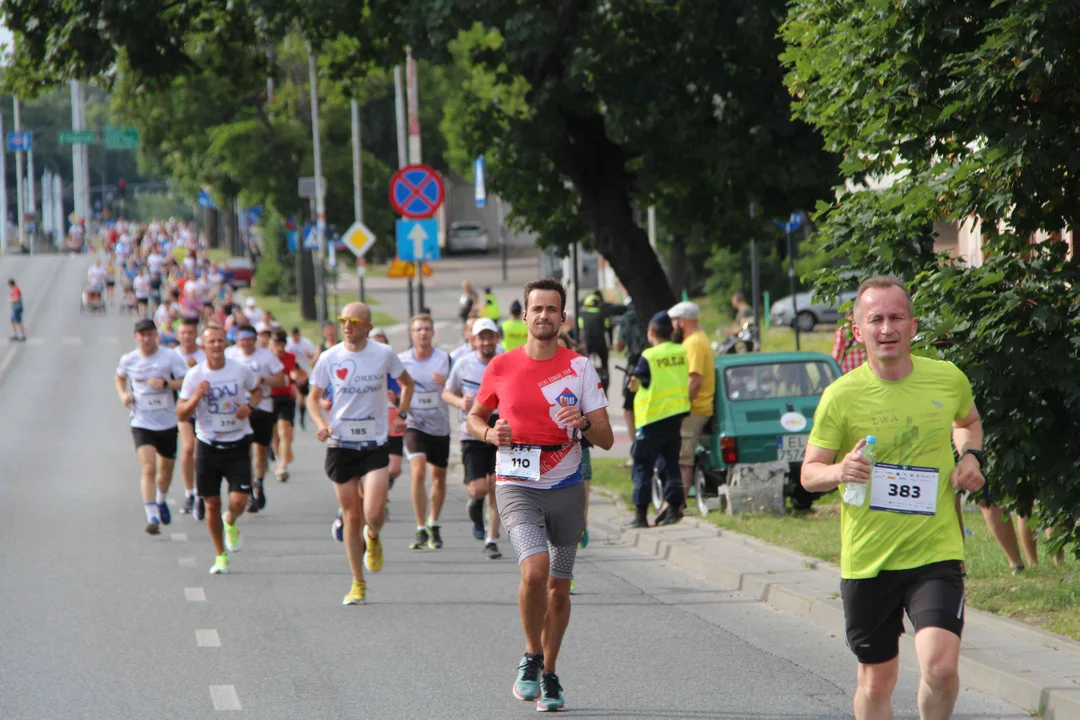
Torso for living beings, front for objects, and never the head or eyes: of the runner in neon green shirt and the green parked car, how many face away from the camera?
1

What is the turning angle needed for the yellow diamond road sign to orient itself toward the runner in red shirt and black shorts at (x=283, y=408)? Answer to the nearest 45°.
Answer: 0° — it already faces them

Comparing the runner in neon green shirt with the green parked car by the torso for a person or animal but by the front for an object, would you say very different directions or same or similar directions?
very different directions

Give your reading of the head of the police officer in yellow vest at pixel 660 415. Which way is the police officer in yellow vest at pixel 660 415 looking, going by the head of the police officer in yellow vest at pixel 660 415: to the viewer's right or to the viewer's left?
to the viewer's left

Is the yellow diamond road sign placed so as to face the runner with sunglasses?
yes

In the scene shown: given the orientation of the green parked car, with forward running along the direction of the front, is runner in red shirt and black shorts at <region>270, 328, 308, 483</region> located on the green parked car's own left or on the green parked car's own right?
on the green parked car's own left

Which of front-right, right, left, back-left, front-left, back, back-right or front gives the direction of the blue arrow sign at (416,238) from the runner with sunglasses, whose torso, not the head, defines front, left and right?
back

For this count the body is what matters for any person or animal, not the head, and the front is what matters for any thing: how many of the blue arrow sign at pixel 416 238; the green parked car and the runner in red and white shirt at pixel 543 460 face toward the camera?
2

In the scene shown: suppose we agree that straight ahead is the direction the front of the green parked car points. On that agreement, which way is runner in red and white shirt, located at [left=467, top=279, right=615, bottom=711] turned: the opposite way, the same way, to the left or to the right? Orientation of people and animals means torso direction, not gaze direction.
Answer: the opposite way
